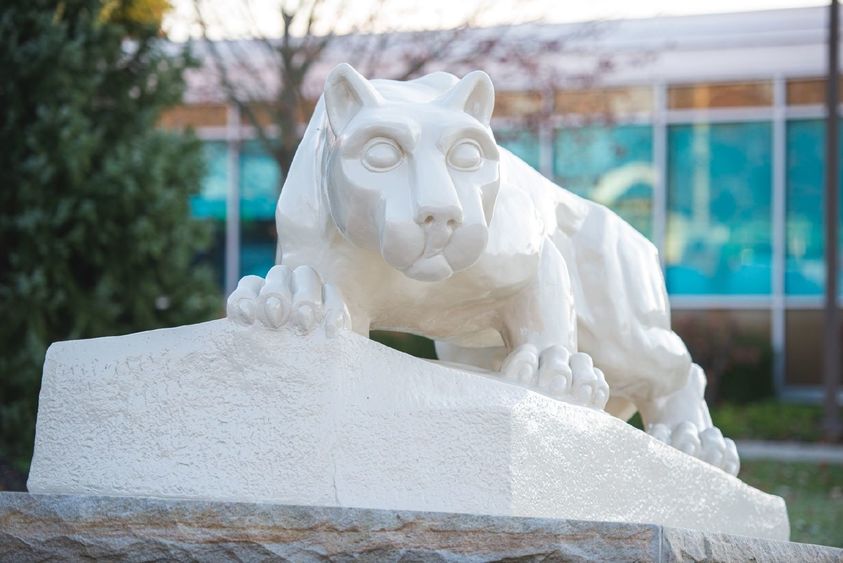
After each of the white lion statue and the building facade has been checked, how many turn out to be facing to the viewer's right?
0

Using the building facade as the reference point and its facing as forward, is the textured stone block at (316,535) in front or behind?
in front

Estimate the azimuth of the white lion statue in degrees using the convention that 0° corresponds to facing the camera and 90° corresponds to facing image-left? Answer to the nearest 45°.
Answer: approximately 45°

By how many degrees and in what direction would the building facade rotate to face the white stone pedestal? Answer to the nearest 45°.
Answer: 0° — it already faces it

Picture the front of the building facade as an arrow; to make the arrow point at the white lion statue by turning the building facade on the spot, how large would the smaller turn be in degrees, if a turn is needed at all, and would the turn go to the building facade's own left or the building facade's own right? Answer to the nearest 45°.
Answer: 0° — it already faces it

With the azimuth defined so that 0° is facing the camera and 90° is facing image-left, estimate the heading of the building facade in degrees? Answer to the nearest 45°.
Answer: approximately 0°

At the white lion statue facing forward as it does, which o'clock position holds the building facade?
The building facade is roughly at 5 o'clock from the white lion statue.
